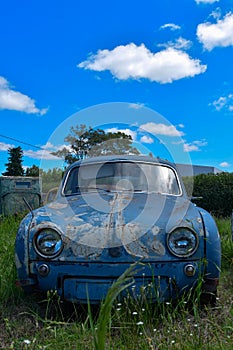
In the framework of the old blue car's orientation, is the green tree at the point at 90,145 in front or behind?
behind

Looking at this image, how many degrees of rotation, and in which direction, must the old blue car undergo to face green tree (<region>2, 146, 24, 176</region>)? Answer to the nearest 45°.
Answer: approximately 180°

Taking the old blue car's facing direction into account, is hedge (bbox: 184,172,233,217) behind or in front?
behind

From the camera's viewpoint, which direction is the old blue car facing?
toward the camera

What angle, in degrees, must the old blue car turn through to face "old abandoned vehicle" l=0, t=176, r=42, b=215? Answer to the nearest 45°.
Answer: approximately 180°
